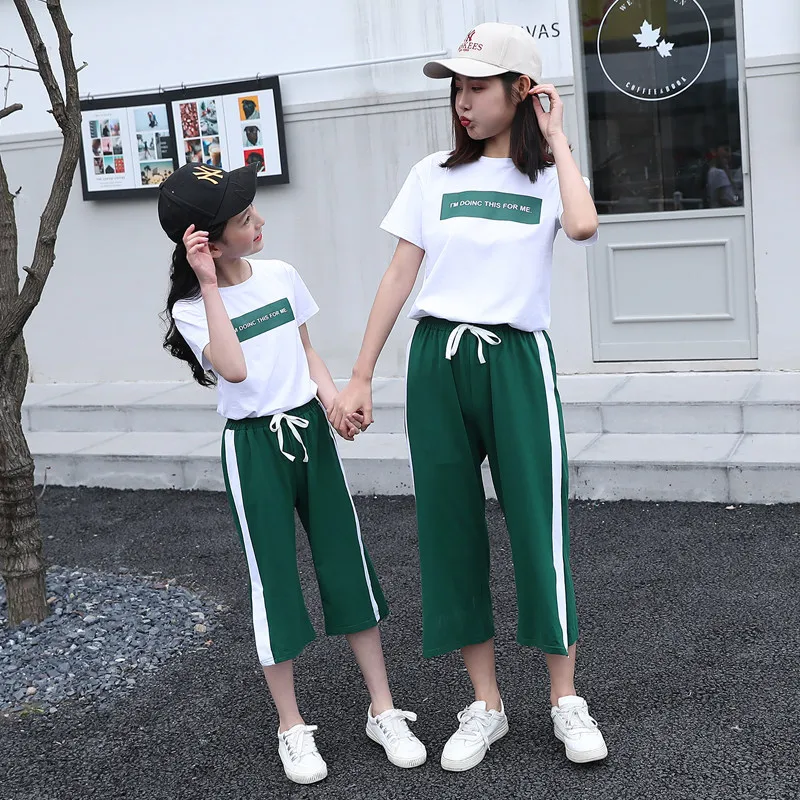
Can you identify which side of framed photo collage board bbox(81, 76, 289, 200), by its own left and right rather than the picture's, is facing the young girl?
front

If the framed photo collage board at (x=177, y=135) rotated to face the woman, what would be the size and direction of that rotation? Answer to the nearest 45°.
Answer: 0° — it already faces them

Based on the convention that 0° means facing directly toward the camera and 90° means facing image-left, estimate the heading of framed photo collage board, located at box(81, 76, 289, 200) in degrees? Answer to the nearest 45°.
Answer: approximately 0°

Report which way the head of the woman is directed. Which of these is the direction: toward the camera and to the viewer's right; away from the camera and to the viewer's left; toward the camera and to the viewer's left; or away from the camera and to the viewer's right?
toward the camera and to the viewer's left
